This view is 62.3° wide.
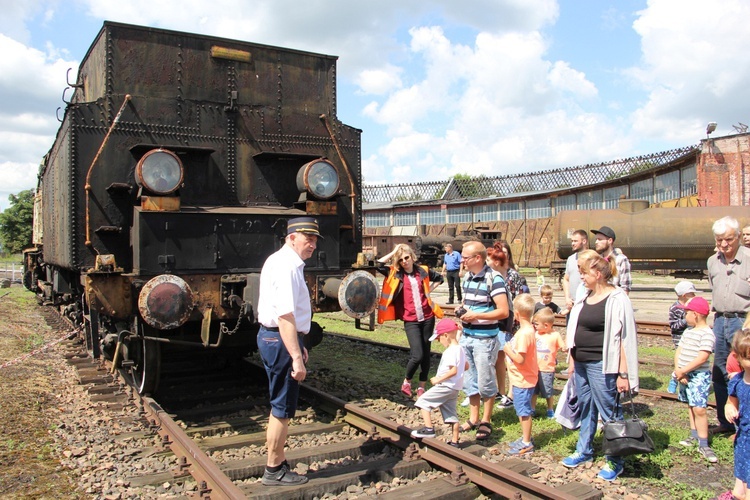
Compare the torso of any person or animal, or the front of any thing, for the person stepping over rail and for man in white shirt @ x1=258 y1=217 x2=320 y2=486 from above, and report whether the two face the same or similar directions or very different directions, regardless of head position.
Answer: very different directions

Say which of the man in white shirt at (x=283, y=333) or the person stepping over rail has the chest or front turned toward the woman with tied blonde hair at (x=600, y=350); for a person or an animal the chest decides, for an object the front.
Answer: the man in white shirt

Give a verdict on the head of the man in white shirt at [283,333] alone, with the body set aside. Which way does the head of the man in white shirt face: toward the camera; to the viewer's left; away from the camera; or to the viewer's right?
to the viewer's right

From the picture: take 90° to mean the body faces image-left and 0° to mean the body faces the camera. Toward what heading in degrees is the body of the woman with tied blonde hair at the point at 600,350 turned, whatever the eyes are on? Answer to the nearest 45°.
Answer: approximately 45°

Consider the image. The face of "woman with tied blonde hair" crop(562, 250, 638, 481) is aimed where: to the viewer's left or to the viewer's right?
to the viewer's left

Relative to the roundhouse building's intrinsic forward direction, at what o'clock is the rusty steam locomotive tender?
The rusty steam locomotive tender is roughly at 11 o'clock from the roundhouse building.

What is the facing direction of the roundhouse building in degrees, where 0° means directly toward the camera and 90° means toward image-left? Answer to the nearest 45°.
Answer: approximately 45°
